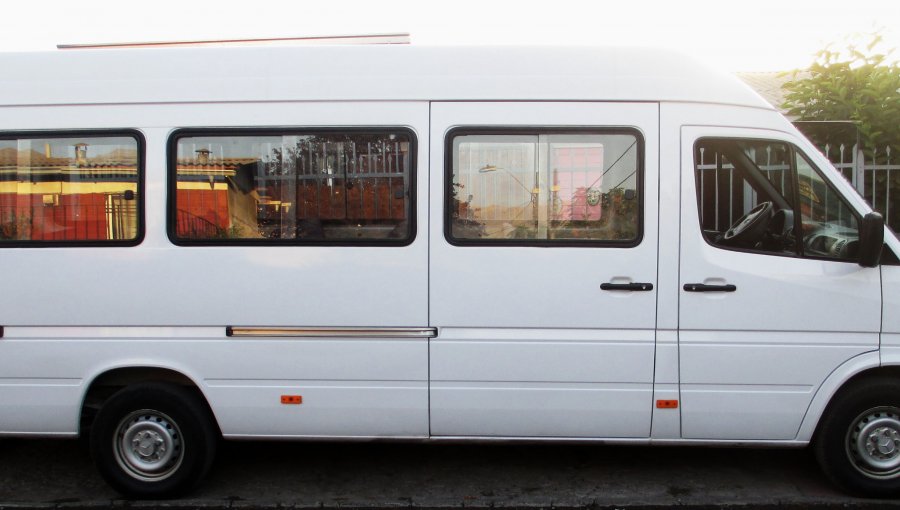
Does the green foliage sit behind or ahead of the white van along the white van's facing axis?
ahead

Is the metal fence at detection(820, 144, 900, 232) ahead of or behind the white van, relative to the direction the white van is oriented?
ahead

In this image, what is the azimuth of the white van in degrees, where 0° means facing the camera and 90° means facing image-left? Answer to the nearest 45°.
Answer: approximately 270°
